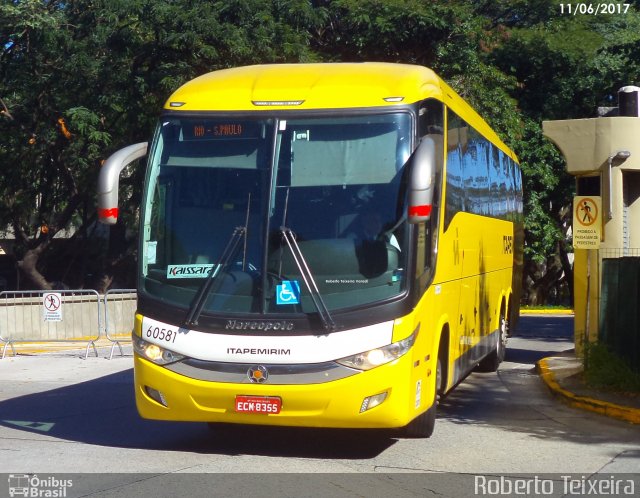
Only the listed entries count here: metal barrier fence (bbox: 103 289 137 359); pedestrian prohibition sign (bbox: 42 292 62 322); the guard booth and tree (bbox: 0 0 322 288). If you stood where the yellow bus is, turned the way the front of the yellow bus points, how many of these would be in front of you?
0

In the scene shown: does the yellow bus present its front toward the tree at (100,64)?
no

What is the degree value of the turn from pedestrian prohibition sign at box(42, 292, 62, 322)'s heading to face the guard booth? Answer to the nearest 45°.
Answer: approximately 45° to its left

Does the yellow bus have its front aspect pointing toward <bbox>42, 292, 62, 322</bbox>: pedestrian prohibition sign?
no

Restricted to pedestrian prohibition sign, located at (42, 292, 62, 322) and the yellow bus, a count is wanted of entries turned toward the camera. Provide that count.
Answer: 2

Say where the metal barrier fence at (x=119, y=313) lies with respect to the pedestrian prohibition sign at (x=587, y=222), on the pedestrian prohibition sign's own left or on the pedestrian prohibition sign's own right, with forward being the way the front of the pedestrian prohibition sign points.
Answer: on the pedestrian prohibition sign's own right

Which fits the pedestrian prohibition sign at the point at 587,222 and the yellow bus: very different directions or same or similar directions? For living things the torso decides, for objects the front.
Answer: same or similar directions

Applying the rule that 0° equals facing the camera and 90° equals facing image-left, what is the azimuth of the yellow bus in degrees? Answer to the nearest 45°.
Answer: approximately 0°

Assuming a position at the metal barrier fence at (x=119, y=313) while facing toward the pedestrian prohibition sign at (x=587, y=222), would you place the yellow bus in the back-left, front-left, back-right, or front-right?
front-right

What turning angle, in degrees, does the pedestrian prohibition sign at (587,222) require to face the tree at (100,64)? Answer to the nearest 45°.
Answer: approximately 135° to its right

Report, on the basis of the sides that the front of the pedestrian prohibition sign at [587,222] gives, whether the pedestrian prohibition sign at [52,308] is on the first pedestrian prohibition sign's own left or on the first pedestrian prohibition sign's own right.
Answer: on the first pedestrian prohibition sign's own right

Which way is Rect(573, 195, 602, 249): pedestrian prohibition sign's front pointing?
toward the camera

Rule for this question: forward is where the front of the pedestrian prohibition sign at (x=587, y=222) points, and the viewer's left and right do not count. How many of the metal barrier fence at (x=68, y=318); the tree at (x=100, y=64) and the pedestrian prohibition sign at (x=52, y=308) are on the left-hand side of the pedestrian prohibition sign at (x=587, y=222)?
0
